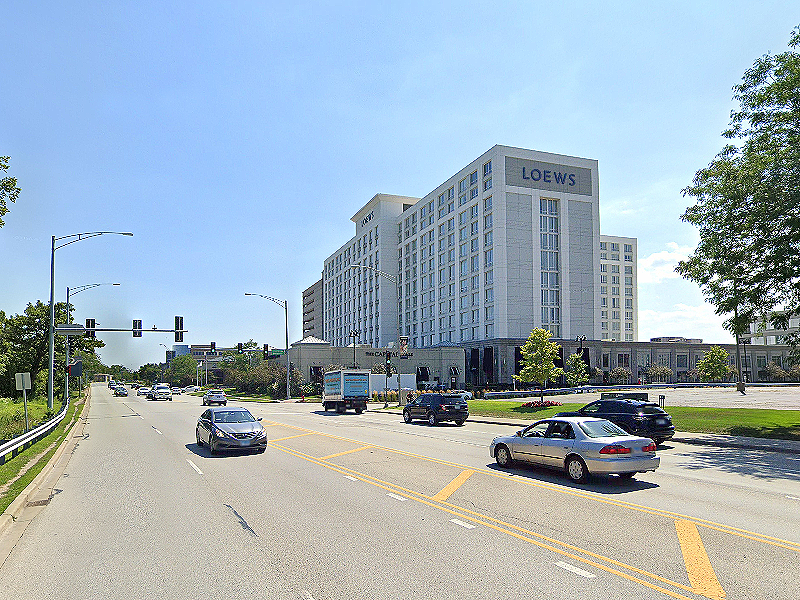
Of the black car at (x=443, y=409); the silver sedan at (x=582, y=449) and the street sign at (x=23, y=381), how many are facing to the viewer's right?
0

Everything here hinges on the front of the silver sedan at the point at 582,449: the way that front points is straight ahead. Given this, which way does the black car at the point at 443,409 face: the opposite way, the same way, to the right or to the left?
the same way

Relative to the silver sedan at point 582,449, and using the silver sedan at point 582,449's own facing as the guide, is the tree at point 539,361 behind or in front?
in front

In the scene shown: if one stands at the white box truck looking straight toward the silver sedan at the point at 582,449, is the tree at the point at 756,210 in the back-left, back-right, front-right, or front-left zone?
front-left

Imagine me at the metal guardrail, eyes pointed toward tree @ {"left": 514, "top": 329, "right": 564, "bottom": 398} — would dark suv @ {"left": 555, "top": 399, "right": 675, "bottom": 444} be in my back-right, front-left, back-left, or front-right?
front-right

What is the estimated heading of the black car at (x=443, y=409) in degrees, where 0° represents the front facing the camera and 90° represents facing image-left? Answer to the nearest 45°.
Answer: approximately 135°

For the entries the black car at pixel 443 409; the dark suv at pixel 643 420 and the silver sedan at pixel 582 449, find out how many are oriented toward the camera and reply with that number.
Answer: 0

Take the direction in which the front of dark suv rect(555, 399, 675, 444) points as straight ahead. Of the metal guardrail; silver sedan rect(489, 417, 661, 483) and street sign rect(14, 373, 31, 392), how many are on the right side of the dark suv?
0

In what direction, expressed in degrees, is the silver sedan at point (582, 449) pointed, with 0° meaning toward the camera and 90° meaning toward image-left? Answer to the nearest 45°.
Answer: approximately 135°

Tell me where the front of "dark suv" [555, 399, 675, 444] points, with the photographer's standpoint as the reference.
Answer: facing away from the viewer and to the left of the viewer
